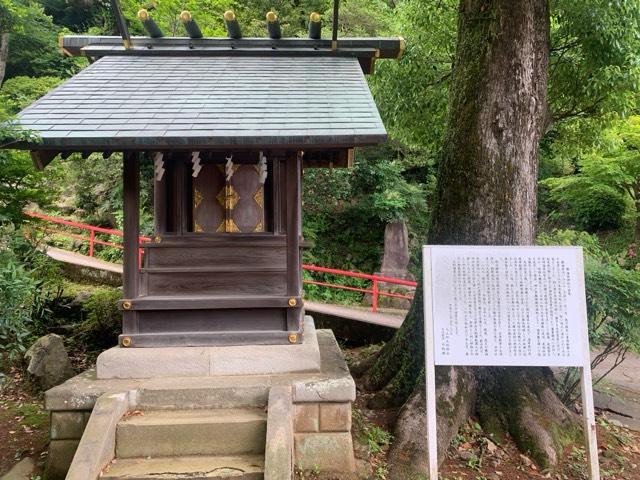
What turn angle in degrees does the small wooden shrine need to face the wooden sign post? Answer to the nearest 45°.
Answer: approximately 45° to its left

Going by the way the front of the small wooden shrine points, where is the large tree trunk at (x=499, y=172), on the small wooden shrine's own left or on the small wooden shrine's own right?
on the small wooden shrine's own left

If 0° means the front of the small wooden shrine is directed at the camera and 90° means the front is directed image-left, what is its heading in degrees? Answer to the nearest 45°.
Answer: approximately 0°

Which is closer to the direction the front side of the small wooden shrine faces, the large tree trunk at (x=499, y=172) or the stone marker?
the large tree trunk

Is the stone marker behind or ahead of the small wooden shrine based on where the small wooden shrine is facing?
behind

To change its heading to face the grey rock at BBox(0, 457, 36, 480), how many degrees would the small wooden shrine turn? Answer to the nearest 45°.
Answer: approximately 45° to its right

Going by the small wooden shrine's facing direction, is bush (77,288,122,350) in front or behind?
behind
